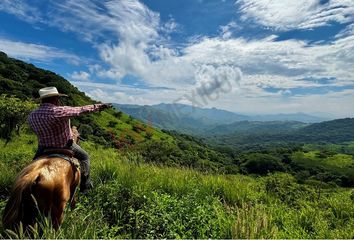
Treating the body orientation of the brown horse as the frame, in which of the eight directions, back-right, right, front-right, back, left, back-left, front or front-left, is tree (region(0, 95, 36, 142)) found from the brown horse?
front-left

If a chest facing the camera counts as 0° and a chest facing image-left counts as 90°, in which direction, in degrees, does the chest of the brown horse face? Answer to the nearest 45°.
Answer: approximately 225°

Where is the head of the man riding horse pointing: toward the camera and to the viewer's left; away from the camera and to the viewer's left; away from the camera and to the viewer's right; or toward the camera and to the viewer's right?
away from the camera and to the viewer's right
